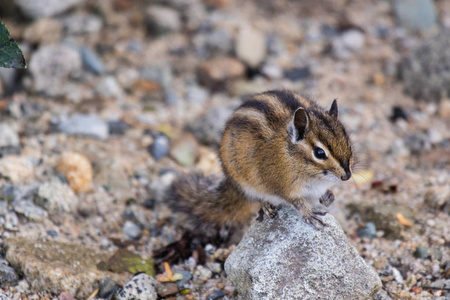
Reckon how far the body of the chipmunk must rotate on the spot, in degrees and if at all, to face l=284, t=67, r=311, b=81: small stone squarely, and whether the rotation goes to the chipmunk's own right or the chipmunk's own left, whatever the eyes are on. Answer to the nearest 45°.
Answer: approximately 135° to the chipmunk's own left

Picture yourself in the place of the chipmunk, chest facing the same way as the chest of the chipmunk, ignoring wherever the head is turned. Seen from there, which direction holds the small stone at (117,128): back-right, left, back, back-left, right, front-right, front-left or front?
back

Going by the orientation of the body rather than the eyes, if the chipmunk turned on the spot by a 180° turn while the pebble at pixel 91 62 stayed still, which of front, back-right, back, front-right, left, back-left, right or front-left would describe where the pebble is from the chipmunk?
front

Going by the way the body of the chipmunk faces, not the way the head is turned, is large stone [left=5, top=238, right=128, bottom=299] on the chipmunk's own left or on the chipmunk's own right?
on the chipmunk's own right

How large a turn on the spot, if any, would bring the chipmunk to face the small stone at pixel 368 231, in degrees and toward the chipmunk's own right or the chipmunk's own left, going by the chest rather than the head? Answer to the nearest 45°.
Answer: approximately 45° to the chipmunk's own left

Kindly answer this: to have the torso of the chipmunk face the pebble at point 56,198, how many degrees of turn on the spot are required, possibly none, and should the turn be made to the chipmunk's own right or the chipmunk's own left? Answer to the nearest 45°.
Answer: approximately 135° to the chipmunk's own right

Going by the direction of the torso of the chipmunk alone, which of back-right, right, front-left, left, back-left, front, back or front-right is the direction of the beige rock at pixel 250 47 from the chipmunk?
back-left

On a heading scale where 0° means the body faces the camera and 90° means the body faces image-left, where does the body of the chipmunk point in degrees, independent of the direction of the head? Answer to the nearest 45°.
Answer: approximately 315°

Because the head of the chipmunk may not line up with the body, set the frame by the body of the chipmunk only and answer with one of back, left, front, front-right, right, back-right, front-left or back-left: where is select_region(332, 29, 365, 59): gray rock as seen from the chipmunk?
back-left

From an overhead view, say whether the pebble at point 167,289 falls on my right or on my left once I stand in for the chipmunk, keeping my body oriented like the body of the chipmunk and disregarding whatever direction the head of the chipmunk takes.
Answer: on my right
